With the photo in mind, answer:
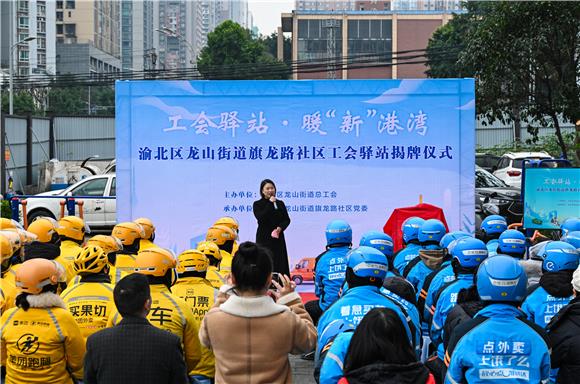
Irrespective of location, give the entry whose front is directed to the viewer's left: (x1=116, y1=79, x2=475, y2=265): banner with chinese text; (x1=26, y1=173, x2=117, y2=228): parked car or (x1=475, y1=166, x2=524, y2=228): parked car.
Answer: (x1=26, y1=173, x2=117, y2=228): parked car

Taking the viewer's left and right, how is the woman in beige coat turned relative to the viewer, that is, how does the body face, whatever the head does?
facing away from the viewer

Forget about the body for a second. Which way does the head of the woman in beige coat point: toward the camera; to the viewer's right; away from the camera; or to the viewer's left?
away from the camera

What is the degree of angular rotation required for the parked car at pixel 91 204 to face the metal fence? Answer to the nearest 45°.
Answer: approximately 90° to its right

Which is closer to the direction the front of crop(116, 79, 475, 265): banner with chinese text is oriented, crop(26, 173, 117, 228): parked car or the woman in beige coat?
the woman in beige coat

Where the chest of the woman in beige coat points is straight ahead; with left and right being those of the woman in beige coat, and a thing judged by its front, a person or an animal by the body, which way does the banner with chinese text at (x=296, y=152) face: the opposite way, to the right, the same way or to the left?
the opposite way

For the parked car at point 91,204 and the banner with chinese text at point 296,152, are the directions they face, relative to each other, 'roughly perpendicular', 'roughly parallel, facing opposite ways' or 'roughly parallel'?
roughly perpendicular

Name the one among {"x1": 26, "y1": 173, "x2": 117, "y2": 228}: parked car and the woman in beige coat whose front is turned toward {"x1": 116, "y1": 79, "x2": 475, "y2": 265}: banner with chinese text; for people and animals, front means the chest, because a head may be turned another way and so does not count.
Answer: the woman in beige coat

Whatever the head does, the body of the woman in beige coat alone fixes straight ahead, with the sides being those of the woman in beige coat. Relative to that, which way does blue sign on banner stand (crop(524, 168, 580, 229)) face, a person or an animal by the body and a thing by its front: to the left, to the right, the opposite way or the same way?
the opposite way

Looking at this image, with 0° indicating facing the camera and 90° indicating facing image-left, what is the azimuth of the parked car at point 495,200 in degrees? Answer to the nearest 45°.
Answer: approximately 315°

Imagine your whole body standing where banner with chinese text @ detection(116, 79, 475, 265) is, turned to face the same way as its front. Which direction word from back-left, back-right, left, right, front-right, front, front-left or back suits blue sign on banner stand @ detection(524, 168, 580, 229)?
left

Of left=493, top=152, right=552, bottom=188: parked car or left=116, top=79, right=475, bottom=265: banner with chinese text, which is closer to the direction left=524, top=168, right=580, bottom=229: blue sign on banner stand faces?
the banner with chinese text
